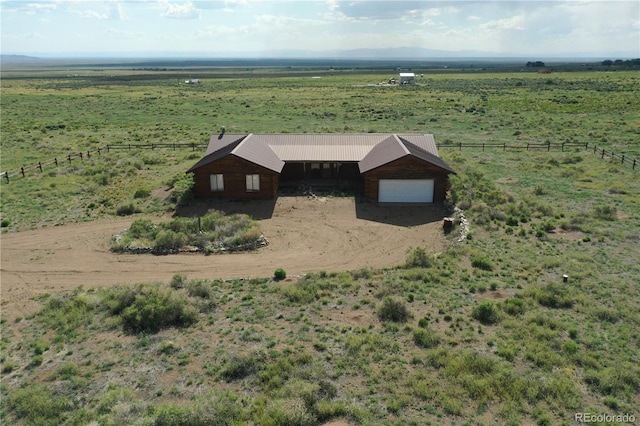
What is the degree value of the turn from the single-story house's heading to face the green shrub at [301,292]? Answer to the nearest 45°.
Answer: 0° — it already faces it

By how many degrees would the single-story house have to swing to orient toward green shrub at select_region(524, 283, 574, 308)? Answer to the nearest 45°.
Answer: approximately 45° to its left

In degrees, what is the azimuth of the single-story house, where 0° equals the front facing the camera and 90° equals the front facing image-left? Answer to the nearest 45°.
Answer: approximately 0°

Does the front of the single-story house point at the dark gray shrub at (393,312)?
yes

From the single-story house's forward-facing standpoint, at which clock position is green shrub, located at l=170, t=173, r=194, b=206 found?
The green shrub is roughly at 3 o'clock from the single-story house.

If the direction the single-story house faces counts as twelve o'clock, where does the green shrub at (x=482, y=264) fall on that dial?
The green shrub is roughly at 11 o'clock from the single-story house.

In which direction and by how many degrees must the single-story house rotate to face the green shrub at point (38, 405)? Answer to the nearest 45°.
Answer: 0° — it already faces it

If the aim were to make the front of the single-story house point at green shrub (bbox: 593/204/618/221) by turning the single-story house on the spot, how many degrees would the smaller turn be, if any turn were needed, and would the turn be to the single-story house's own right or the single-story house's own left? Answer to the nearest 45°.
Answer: approximately 90° to the single-story house's own left

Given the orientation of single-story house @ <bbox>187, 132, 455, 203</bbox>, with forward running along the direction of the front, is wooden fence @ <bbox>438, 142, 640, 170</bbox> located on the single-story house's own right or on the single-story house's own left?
on the single-story house's own left
